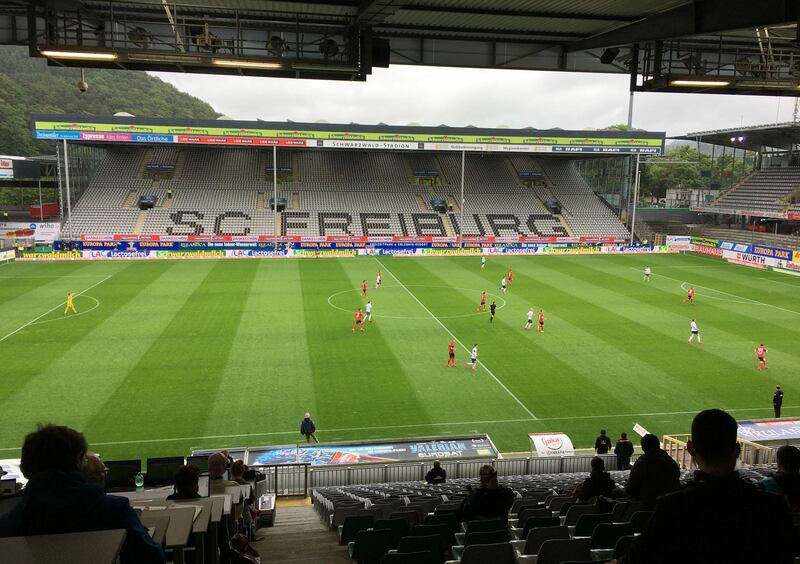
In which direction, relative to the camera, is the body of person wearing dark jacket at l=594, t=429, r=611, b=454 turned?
away from the camera

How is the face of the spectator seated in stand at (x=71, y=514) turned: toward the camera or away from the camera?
away from the camera

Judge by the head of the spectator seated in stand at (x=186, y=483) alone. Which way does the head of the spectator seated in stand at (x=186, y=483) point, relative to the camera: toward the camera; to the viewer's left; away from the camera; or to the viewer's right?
away from the camera

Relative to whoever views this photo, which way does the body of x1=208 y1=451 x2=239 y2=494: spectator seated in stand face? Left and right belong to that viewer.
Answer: facing away from the viewer and to the right of the viewer

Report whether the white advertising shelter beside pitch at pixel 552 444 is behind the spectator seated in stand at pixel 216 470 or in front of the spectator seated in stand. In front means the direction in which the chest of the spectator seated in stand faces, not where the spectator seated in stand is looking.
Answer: in front

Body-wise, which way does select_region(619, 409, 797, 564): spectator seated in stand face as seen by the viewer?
away from the camera

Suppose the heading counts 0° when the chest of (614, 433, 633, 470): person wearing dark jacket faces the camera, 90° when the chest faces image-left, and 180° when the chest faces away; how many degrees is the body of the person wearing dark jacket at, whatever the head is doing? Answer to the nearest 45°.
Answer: approximately 180°

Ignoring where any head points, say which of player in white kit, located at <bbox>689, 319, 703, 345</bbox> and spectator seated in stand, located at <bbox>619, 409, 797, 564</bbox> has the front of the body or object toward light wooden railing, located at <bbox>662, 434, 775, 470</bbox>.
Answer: the spectator seated in stand

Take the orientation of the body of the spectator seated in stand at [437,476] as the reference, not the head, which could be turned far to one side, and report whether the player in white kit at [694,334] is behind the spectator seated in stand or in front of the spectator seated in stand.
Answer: in front

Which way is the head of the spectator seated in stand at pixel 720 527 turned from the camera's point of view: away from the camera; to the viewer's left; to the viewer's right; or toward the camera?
away from the camera
